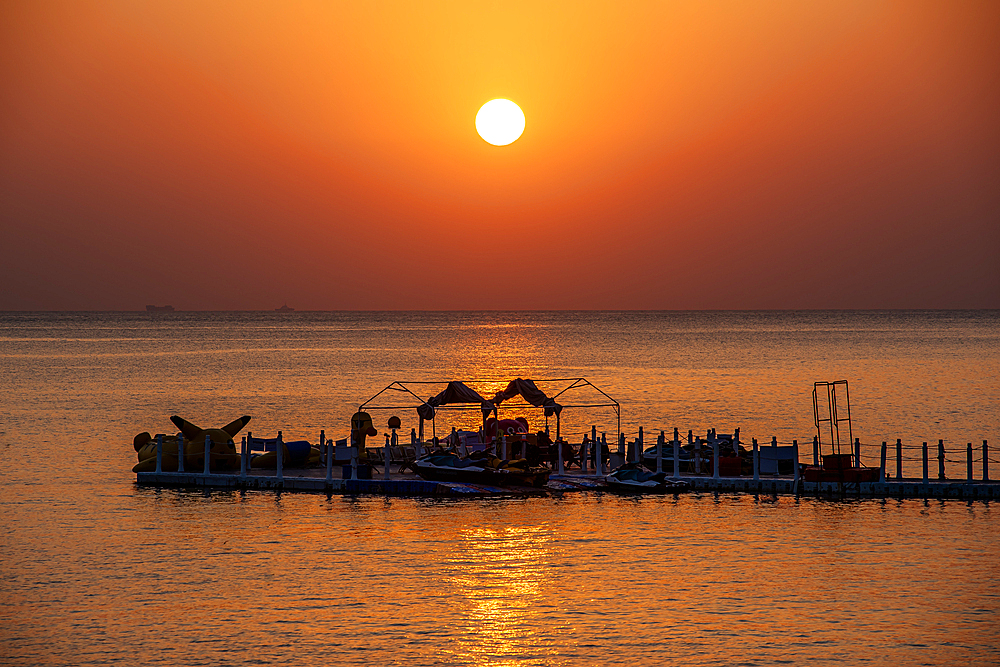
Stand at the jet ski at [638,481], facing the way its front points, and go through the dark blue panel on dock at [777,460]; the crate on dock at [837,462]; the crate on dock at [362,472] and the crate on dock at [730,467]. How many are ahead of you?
1

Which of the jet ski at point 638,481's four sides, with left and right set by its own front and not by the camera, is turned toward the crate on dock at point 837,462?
back

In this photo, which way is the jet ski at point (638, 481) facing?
to the viewer's left

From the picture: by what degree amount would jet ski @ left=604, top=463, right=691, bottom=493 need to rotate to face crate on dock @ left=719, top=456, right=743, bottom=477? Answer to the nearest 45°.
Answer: approximately 135° to its right

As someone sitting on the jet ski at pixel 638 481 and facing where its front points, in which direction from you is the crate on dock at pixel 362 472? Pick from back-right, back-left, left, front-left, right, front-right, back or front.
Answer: front

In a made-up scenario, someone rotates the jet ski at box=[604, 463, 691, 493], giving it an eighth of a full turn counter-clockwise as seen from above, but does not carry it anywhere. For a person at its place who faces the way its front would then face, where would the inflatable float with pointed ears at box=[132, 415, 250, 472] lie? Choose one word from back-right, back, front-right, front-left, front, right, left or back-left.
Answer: front-right

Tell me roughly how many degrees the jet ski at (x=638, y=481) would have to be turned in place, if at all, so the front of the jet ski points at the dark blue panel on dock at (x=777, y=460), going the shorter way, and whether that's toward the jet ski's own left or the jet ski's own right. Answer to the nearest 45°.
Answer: approximately 180°
